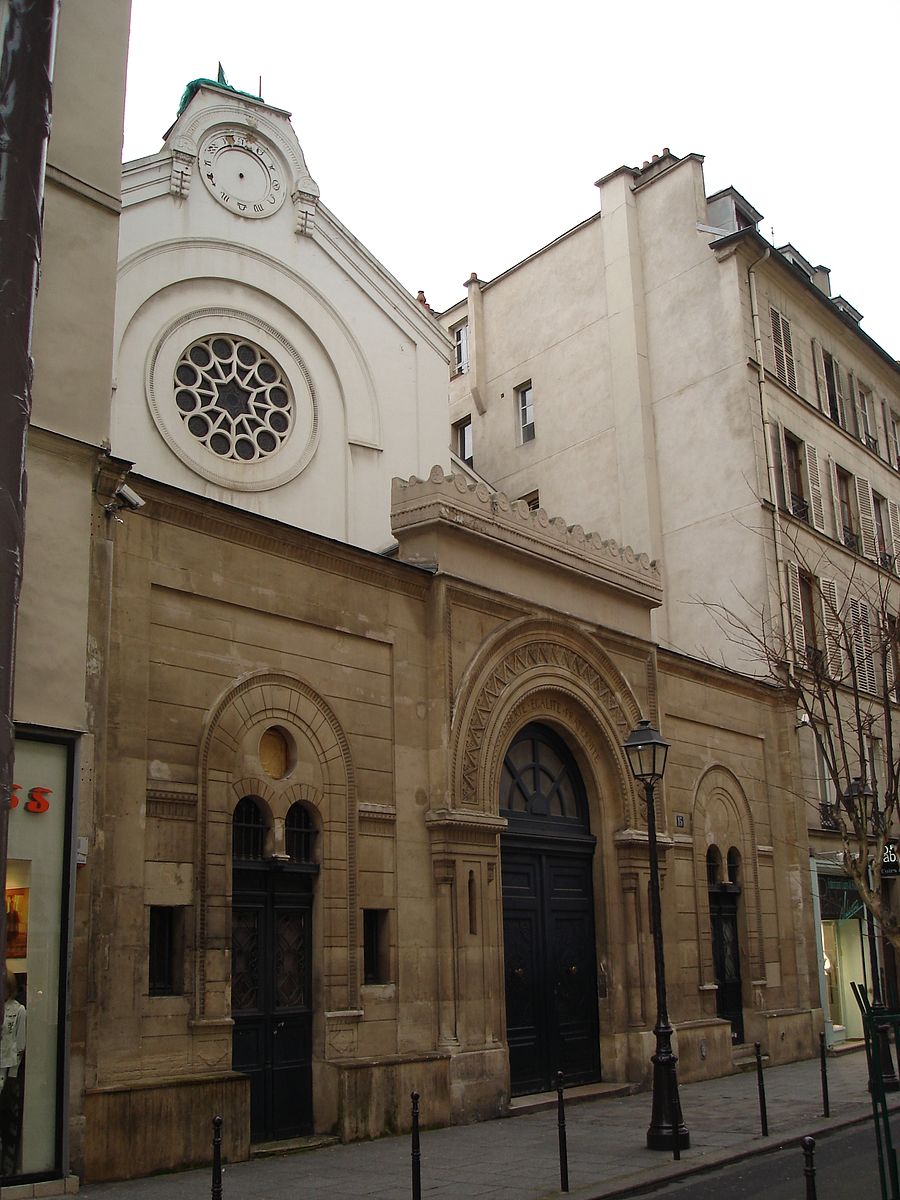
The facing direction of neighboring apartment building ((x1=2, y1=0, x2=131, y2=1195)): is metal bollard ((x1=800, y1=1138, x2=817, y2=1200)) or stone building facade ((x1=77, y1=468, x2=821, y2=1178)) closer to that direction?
the metal bollard

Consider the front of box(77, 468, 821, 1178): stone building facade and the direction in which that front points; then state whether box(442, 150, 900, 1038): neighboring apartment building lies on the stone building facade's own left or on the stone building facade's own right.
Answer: on the stone building facade's own left

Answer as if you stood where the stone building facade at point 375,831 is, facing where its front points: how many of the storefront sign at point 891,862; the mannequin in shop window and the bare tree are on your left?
2

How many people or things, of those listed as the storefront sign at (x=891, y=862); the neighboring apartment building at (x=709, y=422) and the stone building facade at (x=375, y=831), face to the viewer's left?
0

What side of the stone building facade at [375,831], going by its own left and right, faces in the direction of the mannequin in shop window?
right

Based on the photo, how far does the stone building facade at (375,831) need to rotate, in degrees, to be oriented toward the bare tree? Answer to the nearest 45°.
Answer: approximately 90° to its left

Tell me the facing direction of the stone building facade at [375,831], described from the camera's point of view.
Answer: facing the viewer and to the right of the viewer

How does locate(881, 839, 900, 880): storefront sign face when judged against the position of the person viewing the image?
facing the viewer

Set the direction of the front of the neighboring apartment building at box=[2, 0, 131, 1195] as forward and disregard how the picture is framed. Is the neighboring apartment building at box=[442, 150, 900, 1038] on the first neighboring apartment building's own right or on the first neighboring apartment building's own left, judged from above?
on the first neighboring apartment building's own left

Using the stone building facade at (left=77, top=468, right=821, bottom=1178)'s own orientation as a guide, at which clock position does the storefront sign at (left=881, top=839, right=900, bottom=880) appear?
The storefront sign is roughly at 9 o'clock from the stone building facade.

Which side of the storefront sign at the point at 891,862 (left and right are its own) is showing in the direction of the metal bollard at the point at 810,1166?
front

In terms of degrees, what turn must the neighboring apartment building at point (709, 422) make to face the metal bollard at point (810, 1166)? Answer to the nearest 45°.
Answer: approximately 45° to its right

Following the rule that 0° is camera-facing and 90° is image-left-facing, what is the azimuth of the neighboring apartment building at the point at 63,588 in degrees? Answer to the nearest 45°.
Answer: approximately 315°
